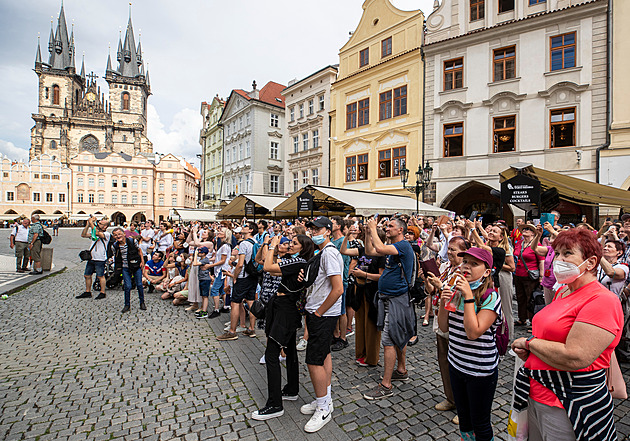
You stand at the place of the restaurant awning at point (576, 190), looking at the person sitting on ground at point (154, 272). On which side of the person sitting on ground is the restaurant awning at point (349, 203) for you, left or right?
right

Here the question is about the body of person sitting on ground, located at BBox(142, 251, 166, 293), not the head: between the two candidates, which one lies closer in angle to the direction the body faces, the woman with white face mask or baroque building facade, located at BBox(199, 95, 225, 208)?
the woman with white face mask

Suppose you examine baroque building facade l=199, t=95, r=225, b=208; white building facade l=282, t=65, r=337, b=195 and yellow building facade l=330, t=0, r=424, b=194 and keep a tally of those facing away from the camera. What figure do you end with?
0

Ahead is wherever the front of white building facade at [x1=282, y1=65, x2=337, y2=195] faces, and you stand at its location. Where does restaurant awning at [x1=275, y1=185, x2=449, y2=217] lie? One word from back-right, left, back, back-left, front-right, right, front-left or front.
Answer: front-left

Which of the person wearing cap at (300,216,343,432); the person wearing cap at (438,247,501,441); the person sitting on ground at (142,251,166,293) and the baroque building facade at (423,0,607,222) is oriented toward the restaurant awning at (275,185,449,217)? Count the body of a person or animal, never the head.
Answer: the baroque building facade

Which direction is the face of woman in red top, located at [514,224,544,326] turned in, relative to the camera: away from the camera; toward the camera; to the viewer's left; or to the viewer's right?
toward the camera

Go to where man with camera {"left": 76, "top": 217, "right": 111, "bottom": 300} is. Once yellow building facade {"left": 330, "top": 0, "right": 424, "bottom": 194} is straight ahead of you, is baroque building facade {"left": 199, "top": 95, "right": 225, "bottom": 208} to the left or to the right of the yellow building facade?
left

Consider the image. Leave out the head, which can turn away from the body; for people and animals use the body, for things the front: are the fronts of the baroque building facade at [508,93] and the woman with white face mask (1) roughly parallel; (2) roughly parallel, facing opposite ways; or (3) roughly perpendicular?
roughly parallel

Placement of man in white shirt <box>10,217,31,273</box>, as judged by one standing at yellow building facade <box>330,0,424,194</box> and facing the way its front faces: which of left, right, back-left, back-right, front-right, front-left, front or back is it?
front

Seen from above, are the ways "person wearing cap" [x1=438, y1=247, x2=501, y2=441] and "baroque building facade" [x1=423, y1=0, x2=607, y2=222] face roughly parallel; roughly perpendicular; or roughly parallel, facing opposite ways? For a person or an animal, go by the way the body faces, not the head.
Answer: roughly parallel

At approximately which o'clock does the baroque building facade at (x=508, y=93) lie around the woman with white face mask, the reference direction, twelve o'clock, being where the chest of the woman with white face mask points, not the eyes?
The baroque building facade is roughly at 4 o'clock from the woman with white face mask.

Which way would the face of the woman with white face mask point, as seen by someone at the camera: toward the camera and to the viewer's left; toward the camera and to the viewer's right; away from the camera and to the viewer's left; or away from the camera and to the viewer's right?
toward the camera and to the viewer's left

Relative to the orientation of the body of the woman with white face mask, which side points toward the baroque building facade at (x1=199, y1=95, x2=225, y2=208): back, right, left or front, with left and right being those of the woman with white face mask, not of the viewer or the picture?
right

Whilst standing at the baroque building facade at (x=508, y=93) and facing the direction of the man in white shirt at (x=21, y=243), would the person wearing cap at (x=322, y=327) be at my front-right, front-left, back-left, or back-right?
front-left

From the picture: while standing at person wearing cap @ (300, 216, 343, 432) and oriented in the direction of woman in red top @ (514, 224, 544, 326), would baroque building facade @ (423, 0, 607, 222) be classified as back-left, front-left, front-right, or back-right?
front-left

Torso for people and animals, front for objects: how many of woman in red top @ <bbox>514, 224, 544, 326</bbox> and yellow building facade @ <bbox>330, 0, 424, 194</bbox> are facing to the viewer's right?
0

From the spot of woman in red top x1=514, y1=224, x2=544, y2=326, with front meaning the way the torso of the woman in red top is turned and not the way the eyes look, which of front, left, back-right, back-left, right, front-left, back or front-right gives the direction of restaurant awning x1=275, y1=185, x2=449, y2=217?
right

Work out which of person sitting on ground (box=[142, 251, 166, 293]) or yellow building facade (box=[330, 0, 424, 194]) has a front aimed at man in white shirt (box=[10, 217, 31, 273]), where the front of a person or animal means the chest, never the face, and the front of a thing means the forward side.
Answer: the yellow building facade

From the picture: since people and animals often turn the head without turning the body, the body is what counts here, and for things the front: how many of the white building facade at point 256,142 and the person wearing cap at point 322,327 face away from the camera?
0

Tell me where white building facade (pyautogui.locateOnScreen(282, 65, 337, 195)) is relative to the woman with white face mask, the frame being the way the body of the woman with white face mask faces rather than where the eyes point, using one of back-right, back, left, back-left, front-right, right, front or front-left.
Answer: right
